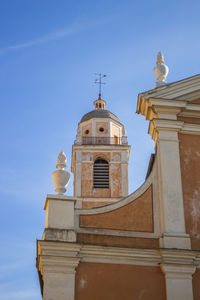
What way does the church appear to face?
toward the camera
